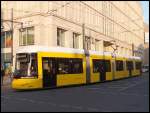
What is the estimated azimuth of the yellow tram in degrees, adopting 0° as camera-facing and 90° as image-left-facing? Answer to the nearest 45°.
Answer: approximately 45°
